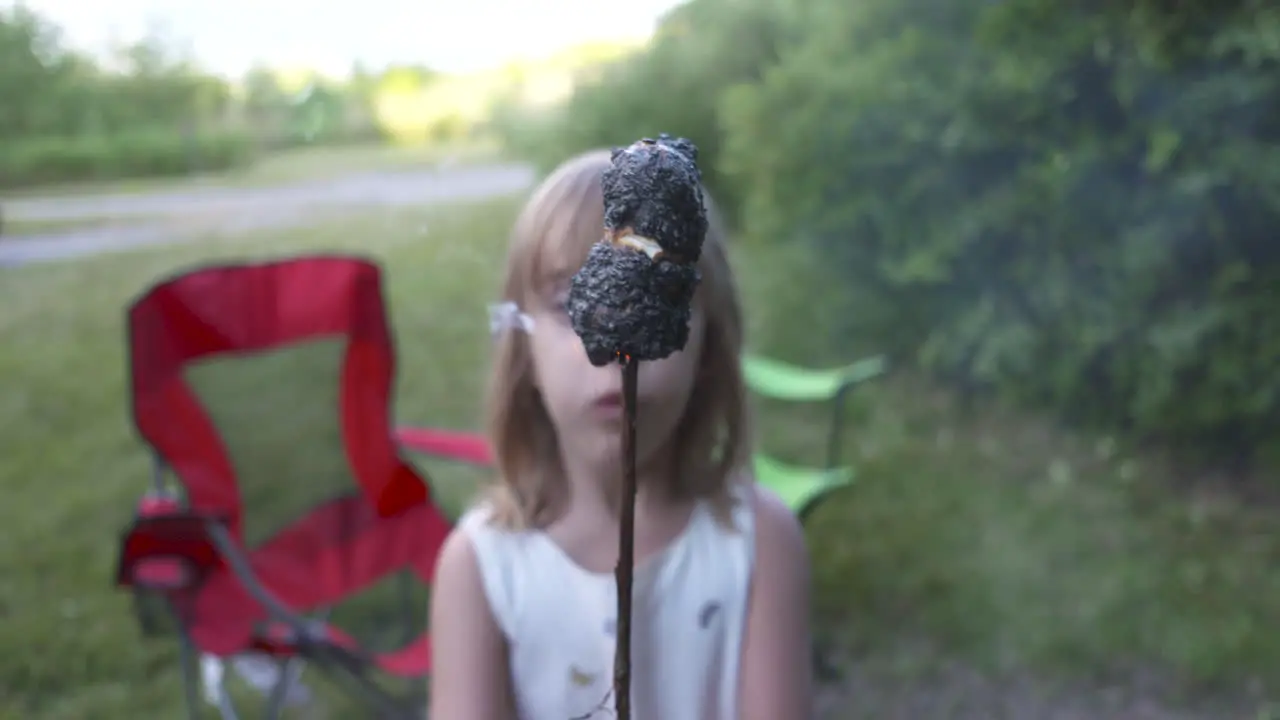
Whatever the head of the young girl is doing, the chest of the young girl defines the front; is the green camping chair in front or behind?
behind

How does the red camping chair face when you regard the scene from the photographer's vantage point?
facing the viewer and to the right of the viewer

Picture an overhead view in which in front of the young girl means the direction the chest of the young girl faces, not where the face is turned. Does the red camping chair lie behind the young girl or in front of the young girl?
behind

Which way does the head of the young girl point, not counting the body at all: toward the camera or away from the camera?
toward the camera

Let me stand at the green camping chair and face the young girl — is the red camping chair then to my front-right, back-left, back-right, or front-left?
front-right

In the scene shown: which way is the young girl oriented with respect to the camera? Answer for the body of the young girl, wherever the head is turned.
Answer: toward the camera

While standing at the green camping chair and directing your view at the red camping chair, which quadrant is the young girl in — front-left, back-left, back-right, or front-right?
front-left

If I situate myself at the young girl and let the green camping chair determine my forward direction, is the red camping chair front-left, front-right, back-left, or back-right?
front-left

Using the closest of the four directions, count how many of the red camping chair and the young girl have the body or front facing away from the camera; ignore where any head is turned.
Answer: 0

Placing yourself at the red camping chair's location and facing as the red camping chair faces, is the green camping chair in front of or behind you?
in front
